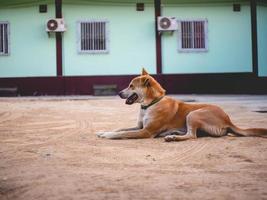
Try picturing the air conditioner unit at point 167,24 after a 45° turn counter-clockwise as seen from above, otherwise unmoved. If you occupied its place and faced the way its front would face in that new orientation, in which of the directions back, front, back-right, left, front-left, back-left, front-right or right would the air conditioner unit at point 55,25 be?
back-right

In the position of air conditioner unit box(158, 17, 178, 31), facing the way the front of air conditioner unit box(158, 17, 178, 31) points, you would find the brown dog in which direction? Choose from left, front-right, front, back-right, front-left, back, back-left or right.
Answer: front

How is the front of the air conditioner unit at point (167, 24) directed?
toward the camera

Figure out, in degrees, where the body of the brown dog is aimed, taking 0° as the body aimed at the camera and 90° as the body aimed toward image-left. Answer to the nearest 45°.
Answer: approximately 90°

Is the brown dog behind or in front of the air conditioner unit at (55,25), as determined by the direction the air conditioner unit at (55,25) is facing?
in front

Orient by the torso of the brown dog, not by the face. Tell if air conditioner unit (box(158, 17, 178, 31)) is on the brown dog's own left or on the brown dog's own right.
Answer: on the brown dog's own right

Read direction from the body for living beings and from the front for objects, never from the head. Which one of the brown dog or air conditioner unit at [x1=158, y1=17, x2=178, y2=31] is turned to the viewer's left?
the brown dog

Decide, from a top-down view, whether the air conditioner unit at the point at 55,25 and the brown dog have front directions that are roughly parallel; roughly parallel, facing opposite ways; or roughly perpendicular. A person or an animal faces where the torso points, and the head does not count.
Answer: roughly perpendicular

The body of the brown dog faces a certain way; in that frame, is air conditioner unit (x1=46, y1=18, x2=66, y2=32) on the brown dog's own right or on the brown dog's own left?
on the brown dog's own right
